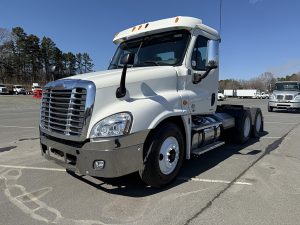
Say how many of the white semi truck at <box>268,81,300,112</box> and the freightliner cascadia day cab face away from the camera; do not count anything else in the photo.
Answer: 0

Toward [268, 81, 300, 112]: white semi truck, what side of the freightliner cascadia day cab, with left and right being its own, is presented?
back

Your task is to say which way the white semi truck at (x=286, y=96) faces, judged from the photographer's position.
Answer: facing the viewer

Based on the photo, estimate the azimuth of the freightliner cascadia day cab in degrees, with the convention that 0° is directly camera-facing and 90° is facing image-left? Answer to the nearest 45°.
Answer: approximately 45°

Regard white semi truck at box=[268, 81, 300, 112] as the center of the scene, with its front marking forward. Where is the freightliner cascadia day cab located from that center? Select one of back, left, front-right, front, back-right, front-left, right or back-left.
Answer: front
